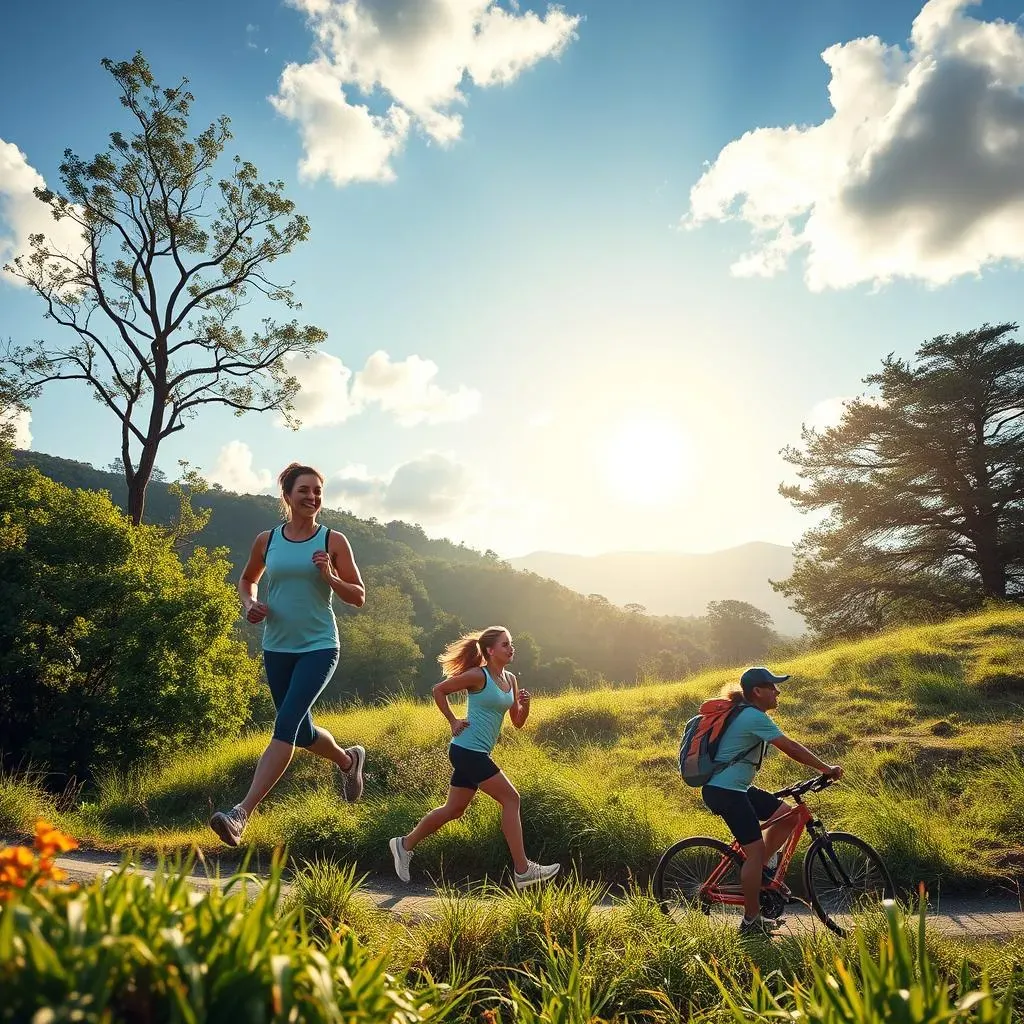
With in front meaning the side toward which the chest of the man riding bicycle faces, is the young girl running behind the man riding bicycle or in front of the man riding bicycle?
behind

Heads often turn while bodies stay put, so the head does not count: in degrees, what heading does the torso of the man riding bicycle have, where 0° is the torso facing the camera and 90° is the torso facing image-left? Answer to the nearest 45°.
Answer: approximately 270°

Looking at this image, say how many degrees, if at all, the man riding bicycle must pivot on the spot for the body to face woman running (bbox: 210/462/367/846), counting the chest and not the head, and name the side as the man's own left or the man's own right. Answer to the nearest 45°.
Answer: approximately 135° to the man's own right

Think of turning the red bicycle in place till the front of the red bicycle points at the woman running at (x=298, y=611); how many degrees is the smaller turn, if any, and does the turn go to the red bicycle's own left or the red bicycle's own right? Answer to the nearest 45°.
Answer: approximately 135° to the red bicycle's own right

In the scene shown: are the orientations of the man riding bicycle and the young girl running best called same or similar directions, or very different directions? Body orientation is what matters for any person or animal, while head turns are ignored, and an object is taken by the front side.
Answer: same or similar directions

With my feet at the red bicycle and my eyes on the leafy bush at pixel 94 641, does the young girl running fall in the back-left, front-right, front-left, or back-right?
front-left

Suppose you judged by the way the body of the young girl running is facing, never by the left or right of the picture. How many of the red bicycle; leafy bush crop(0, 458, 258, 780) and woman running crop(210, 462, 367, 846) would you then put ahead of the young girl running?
1

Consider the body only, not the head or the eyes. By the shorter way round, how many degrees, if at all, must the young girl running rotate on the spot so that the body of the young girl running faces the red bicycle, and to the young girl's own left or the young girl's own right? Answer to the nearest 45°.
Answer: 0° — they already face it

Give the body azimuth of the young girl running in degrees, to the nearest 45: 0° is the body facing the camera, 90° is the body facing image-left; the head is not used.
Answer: approximately 270°

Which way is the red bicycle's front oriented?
to the viewer's right

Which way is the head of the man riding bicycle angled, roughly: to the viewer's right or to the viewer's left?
to the viewer's right

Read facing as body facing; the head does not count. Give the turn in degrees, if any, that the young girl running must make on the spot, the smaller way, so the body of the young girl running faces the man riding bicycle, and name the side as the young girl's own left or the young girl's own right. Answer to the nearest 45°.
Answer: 0° — they already face them

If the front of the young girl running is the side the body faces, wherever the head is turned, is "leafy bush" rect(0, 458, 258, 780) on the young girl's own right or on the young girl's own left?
on the young girl's own left

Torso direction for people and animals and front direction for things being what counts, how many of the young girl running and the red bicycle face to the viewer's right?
2

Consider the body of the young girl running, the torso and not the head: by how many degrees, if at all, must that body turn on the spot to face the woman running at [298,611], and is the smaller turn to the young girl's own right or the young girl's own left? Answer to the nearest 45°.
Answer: approximately 135° to the young girl's own right
